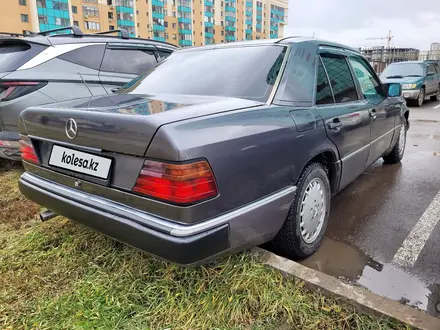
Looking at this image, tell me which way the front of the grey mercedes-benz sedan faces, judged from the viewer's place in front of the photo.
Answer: facing away from the viewer and to the right of the viewer

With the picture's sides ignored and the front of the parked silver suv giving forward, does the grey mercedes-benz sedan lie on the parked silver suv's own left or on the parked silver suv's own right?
on the parked silver suv's own right

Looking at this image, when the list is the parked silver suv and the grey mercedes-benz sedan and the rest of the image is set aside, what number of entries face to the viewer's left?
0

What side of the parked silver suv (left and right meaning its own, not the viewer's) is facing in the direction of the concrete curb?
right

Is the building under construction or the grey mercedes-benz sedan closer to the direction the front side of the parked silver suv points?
the building under construction

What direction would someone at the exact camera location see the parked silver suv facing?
facing away from the viewer and to the right of the viewer

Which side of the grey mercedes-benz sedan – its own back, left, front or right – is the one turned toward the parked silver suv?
left

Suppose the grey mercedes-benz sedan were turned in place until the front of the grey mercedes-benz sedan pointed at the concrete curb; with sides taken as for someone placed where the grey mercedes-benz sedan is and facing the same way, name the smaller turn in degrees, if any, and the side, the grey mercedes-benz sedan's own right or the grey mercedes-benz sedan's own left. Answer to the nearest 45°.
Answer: approximately 90° to the grey mercedes-benz sedan's own right

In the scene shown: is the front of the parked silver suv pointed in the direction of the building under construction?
yes
